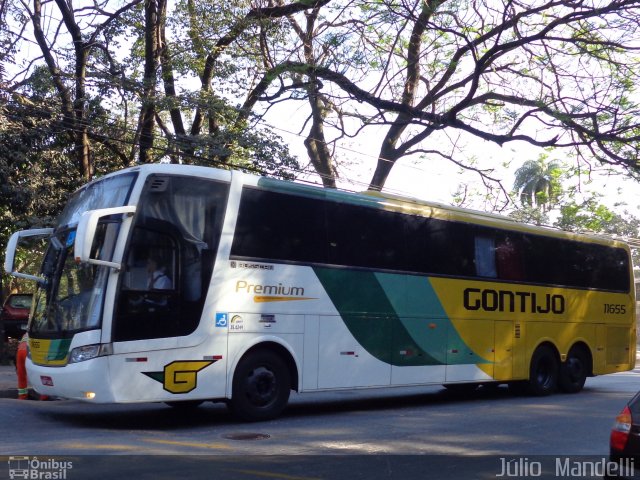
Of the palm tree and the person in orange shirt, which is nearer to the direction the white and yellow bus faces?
the person in orange shirt

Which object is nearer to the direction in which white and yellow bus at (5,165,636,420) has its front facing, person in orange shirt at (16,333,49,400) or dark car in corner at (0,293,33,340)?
the person in orange shirt

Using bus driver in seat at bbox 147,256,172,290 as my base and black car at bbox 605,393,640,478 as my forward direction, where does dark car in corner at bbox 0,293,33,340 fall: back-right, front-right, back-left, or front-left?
back-left

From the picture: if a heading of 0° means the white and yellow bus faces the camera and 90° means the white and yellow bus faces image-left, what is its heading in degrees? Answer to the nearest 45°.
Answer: approximately 45°

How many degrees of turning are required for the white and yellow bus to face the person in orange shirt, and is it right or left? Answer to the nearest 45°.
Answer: approximately 45° to its right

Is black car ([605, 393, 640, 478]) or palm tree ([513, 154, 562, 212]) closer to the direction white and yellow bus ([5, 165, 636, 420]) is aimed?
the black car

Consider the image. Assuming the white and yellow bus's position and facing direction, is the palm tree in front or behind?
behind
